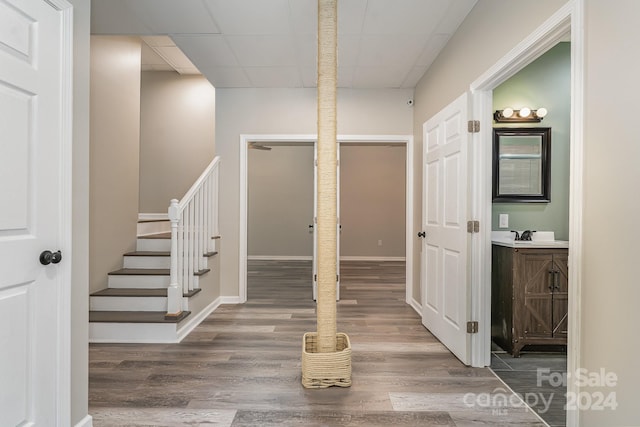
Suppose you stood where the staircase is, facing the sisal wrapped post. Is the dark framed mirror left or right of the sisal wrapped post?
left

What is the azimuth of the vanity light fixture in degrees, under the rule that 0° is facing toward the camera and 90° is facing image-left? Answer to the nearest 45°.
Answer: approximately 315°

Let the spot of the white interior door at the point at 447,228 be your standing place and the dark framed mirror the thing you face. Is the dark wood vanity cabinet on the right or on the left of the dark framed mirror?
right

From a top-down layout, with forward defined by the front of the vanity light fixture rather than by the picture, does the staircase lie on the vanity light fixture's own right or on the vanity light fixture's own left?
on the vanity light fixture's own right

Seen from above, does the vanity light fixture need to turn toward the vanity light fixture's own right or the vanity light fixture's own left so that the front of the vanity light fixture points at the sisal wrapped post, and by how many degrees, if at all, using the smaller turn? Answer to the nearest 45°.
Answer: approximately 90° to the vanity light fixture's own right
